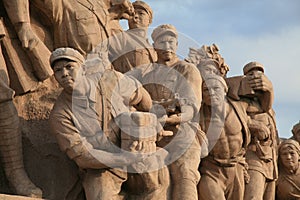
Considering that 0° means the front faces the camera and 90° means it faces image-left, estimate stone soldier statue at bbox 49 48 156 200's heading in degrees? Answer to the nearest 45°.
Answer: approximately 0°

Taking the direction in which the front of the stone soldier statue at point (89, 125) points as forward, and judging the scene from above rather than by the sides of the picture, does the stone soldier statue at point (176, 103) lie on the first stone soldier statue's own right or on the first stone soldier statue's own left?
on the first stone soldier statue's own left

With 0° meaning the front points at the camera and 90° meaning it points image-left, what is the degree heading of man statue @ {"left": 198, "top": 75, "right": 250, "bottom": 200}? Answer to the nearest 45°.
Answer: approximately 0°

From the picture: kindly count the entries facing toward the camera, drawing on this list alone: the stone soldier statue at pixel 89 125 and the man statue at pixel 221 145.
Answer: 2

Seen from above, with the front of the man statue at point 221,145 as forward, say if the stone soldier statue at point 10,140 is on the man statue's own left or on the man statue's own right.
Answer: on the man statue's own right
